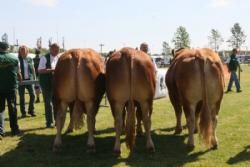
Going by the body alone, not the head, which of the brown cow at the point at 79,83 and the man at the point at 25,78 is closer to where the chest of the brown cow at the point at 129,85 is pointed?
the man

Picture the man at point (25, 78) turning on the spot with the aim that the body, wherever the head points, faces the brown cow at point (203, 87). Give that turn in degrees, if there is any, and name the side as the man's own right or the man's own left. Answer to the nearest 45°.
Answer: approximately 45° to the man's own left

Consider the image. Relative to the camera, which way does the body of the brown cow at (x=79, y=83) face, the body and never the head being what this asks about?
away from the camera

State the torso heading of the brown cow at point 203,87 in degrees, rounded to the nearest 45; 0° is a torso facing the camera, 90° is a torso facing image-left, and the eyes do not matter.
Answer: approximately 180°

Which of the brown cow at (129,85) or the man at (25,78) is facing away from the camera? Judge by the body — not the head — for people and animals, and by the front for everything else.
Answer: the brown cow

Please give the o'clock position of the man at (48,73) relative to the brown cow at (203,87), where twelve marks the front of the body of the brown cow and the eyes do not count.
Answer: The man is roughly at 10 o'clock from the brown cow.
